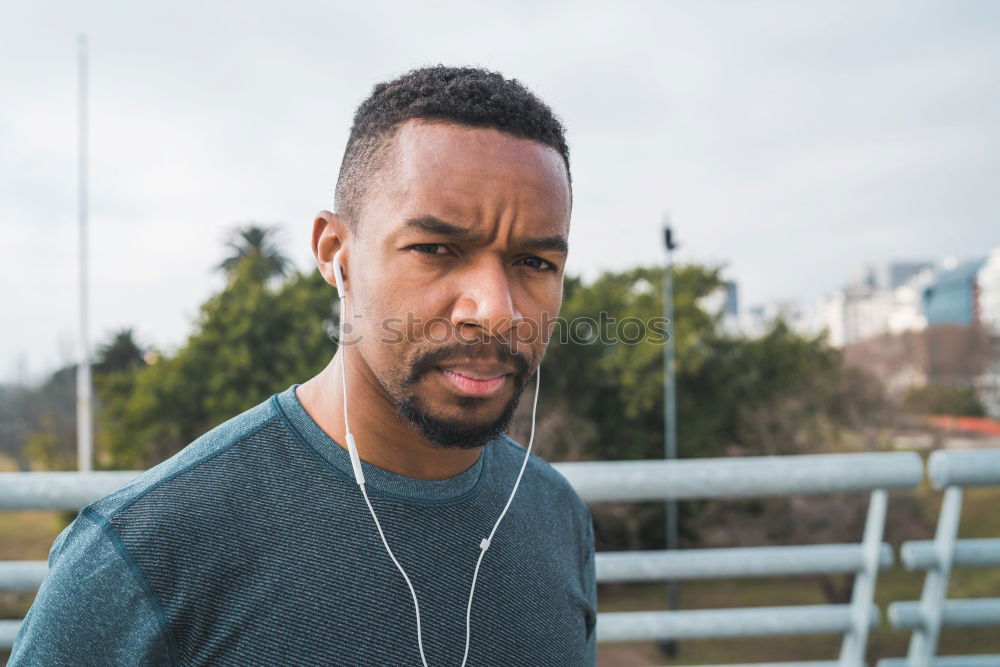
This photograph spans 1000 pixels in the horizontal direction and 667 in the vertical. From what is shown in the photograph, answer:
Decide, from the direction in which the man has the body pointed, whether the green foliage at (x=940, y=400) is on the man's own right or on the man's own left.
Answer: on the man's own left

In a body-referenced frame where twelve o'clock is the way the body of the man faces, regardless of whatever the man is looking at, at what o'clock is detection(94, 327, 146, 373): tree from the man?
The tree is roughly at 7 o'clock from the man.

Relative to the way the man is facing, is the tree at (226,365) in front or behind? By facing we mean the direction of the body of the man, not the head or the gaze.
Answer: behind

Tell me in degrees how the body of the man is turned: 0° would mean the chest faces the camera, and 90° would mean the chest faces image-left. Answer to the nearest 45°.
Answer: approximately 315°
